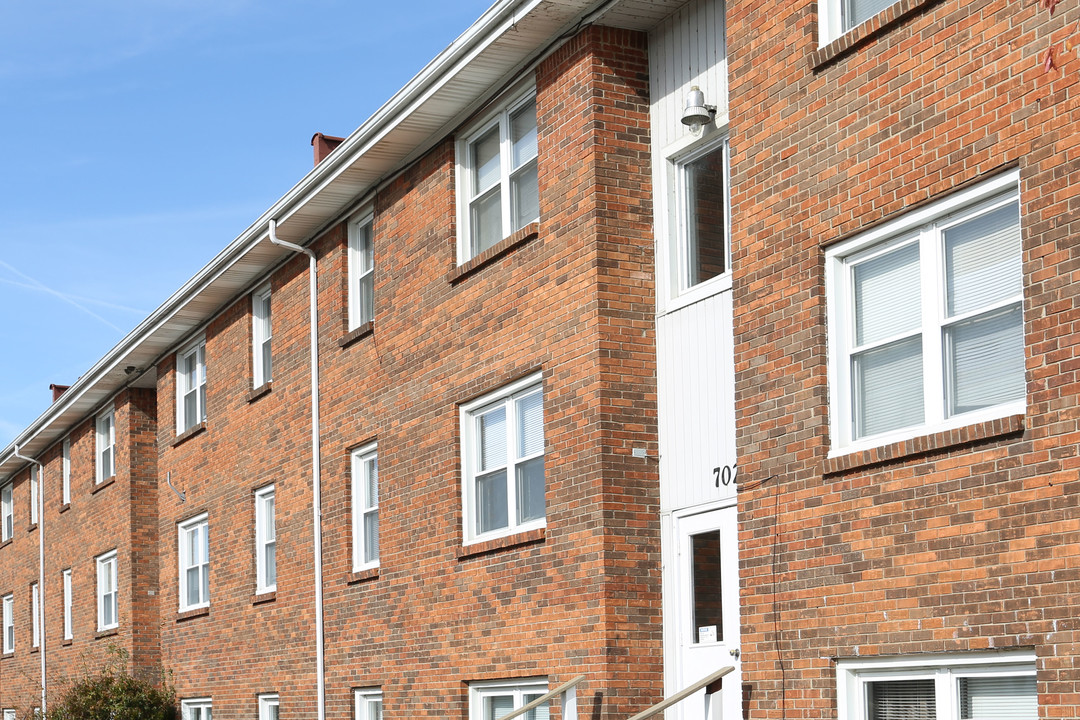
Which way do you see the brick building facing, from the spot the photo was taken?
facing the viewer and to the left of the viewer
